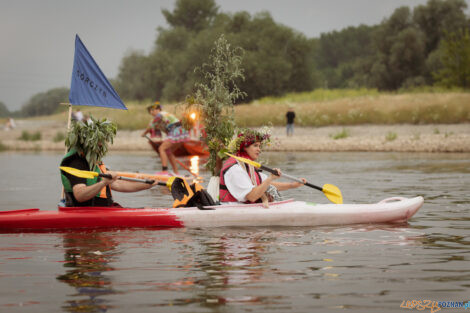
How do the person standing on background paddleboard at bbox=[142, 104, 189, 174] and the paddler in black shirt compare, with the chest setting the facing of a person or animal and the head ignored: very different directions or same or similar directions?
very different directions

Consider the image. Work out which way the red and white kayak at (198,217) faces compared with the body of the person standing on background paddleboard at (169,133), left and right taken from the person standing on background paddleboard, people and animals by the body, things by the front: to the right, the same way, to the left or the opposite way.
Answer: the opposite way

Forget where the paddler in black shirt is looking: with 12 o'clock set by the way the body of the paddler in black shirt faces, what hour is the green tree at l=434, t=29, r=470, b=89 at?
The green tree is roughly at 10 o'clock from the paddler in black shirt.

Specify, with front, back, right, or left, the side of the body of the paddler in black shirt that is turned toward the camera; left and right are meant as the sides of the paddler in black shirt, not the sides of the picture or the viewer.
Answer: right

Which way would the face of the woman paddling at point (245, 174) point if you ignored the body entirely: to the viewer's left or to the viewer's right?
to the viewer's right

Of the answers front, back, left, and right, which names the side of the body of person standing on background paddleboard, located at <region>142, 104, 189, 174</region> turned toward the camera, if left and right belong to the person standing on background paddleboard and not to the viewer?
left

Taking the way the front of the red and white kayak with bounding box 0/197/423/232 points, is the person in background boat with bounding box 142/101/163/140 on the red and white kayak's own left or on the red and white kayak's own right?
on the red and white kayak's own left

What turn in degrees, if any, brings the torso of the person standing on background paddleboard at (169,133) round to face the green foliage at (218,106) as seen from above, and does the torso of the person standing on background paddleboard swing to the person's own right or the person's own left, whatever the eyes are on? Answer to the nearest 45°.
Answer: approximately 90° to the person's own left

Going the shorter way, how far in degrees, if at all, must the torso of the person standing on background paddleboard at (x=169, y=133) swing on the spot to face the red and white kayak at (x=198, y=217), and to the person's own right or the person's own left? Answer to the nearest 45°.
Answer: approximately 90° to the person's own left

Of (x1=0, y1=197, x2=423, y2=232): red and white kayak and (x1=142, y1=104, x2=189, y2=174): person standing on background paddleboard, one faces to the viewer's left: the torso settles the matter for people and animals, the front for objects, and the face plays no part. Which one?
the person standing on background paddleboard

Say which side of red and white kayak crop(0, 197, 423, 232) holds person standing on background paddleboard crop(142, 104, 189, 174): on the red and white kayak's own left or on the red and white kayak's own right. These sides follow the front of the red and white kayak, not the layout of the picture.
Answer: on the red and white kayak's own left

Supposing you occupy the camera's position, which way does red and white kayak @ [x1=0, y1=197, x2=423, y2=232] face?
facing to the right of the viewer

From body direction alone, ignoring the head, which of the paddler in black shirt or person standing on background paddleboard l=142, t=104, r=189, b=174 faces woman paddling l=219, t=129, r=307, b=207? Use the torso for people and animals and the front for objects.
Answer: the paddler in black shirt

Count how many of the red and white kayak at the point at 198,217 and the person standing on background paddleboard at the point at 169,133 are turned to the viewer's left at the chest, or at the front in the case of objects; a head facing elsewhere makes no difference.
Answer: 1
